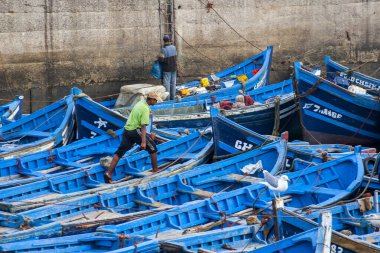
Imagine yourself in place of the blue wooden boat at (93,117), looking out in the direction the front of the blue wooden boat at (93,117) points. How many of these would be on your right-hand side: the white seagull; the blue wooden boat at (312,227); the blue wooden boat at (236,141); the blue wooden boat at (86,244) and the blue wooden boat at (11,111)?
1

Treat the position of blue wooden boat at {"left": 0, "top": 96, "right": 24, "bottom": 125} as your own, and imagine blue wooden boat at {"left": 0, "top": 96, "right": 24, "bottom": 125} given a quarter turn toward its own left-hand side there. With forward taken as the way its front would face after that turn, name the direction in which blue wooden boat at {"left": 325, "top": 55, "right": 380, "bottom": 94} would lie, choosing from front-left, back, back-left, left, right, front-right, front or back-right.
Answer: back-right

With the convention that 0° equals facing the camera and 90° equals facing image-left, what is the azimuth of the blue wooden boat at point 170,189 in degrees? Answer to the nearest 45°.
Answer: approximately 225°

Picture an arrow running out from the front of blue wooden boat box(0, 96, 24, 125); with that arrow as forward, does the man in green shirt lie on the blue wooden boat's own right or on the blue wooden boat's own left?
on the blue wooden boat's own right

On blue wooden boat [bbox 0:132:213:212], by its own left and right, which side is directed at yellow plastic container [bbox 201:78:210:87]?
front

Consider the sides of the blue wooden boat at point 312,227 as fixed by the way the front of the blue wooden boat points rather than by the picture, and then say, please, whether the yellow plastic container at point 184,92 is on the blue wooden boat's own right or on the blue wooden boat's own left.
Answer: on the blue wooden boat's own right
